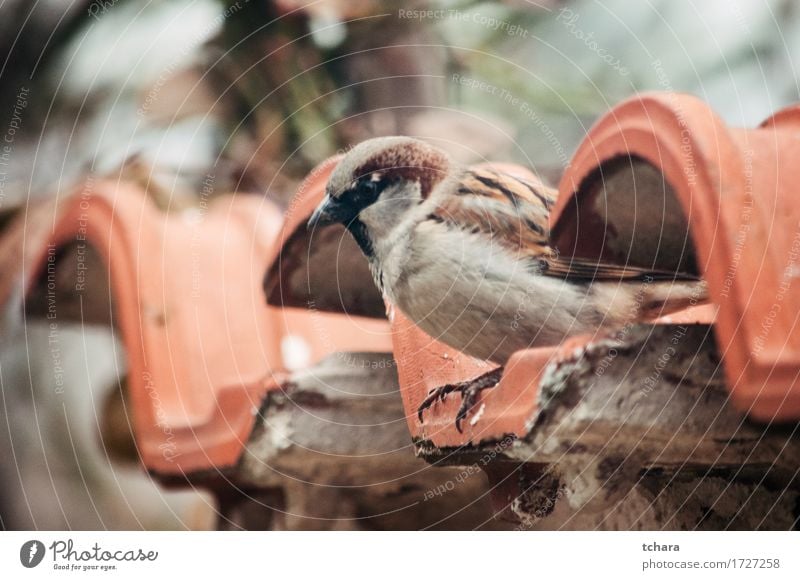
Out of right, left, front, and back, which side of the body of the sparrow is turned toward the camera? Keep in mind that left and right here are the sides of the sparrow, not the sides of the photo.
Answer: left
